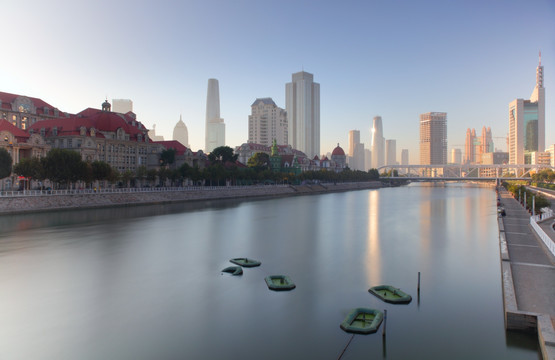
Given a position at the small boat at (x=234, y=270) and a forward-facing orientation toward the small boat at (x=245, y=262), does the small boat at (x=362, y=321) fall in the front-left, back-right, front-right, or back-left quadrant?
back-right
